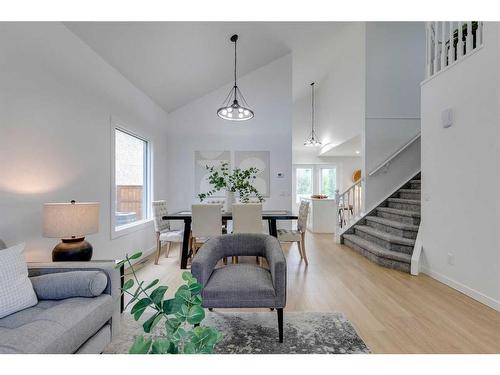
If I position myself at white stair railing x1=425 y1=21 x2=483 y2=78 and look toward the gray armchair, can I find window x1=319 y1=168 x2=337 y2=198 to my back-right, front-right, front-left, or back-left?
back-right

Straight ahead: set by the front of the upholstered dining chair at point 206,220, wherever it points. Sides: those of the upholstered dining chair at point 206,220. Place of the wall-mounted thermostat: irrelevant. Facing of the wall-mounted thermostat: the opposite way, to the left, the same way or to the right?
to the left

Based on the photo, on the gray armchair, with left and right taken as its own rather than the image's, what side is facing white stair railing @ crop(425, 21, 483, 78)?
left

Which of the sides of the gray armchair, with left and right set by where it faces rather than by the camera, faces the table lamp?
right

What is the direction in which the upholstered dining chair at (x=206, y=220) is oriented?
away from the camera

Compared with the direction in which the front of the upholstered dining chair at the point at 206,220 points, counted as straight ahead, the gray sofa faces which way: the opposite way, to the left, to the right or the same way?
to the right

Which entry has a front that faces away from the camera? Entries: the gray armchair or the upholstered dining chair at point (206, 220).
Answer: the upholstered dining chair

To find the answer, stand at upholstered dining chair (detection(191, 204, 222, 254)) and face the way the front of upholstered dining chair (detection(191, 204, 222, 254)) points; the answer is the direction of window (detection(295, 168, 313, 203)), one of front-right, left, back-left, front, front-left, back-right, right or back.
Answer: front-right

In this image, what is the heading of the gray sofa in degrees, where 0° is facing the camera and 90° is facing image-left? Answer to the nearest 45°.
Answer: approximately 315°

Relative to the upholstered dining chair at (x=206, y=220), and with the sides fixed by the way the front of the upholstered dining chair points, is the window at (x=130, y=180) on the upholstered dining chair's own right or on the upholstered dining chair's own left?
on the upholstered dining chair's own left

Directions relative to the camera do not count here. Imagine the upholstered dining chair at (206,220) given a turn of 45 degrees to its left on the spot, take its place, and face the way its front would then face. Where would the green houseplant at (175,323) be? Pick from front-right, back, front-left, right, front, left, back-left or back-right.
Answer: back-left

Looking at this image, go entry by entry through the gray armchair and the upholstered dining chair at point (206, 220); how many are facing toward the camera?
1
